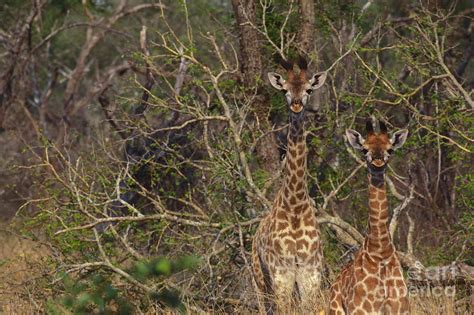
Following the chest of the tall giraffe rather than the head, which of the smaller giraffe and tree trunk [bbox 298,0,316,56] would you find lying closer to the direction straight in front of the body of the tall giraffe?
the smaller giraffe

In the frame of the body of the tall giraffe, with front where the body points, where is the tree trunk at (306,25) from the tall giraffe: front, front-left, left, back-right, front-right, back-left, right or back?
back

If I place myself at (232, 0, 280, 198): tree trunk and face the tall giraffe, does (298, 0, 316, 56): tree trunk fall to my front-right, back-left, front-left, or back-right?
back-left

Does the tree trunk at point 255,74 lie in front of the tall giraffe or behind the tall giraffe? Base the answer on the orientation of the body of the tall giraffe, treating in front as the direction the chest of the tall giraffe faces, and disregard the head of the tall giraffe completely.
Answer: behind

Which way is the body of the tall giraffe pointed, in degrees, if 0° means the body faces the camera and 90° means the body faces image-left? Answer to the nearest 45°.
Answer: approximately 0°

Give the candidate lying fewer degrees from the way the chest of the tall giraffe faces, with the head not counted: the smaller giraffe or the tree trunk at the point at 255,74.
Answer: the smaller giraffe

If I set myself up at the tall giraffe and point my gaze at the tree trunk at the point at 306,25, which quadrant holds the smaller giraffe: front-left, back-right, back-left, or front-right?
back-right
